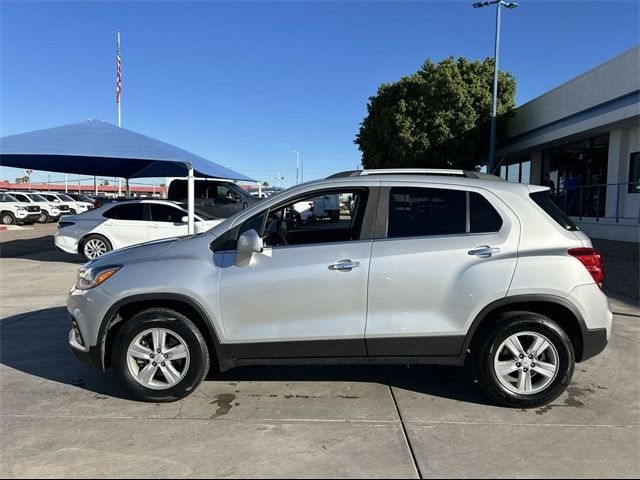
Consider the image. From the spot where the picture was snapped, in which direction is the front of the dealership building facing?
facing the viewer and to the left of the viewer

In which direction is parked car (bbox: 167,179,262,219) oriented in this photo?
to the viewer's right

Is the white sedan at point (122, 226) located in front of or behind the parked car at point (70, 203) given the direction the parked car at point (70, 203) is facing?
in front

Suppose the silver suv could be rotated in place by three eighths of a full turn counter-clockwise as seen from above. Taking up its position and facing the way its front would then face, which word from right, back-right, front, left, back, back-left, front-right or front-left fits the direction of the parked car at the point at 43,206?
back

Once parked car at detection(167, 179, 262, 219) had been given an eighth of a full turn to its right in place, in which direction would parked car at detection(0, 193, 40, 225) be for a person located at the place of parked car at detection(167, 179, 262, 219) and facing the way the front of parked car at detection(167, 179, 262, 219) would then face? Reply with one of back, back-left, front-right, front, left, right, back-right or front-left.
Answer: back

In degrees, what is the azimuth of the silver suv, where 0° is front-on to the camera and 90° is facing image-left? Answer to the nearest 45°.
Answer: approximately 90°

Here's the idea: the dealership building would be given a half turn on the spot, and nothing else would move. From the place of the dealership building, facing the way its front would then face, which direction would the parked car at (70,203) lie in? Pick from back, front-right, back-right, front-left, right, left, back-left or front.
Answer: back-left

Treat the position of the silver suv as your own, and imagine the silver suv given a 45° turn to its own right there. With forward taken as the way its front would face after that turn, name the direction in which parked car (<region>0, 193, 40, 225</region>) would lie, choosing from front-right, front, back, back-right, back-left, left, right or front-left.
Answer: front

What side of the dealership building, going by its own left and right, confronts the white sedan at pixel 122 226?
front

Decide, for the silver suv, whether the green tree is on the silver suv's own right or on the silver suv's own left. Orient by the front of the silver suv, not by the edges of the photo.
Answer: on the silver suv's own right

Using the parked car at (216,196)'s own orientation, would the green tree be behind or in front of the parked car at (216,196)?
in front

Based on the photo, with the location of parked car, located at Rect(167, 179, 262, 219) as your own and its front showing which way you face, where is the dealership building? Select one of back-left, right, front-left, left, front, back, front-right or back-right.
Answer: front
